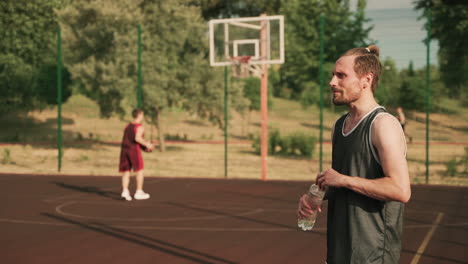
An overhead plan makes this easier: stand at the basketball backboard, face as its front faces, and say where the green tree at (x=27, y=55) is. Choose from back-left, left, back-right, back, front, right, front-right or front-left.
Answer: back-right

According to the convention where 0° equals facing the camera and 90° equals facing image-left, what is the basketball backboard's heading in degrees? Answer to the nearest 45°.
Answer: approximately 0°

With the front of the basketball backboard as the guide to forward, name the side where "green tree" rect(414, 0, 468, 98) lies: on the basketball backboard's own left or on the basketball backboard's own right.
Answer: on the basketball backboard's own left

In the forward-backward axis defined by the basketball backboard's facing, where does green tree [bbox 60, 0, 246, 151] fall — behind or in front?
behind

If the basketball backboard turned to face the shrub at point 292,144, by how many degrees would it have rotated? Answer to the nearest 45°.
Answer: approximately 180°

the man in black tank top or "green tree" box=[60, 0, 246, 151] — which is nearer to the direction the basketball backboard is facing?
the man in black tank top

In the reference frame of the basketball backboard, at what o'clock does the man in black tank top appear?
The man in black tank top is roughly at 12 o'clock from the basketball backboard.
